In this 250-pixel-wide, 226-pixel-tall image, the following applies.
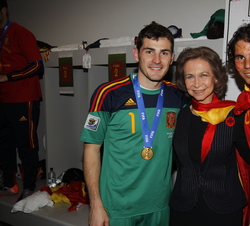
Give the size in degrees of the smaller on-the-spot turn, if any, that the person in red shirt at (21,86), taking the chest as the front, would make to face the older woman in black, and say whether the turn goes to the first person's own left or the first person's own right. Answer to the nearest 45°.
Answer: approximately 90° to the first person's own left

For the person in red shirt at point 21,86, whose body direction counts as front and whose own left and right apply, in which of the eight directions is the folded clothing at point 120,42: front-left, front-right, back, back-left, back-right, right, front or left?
left
